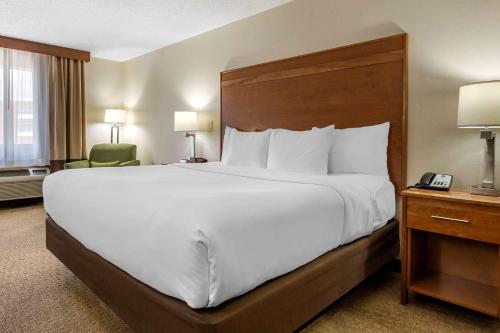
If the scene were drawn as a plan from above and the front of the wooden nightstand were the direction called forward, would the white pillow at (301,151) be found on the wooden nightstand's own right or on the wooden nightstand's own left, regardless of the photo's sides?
on the wooden nightstand's own right

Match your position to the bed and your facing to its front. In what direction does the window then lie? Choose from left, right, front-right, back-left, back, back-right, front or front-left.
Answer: right

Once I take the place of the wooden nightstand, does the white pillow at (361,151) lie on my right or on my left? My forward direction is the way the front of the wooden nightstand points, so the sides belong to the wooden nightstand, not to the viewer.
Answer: on my right

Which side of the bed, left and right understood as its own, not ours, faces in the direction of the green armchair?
right

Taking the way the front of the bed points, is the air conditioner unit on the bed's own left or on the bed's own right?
on the bed's own right

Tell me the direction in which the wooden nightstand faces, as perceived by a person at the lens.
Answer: facing the viewer and to the left of the viewer

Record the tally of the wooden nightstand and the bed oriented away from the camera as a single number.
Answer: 0

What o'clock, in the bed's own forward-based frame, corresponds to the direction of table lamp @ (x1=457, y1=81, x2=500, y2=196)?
The table lamp is roughly at 7 o'clock from the bed.

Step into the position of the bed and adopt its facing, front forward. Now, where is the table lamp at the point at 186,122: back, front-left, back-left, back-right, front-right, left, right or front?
back-right

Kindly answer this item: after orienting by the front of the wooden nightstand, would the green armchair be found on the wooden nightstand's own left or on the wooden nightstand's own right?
on the wooden nightstand's own right
